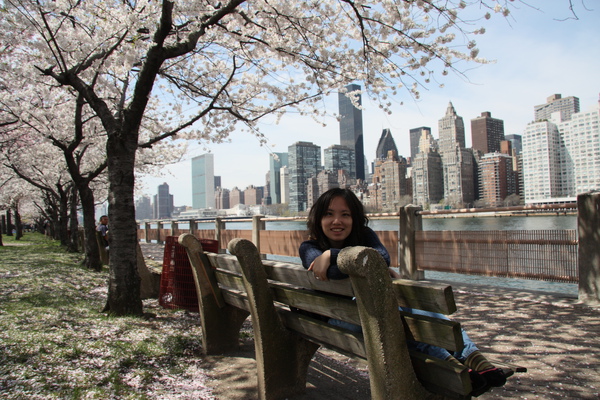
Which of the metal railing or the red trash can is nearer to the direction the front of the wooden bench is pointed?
the metal railing

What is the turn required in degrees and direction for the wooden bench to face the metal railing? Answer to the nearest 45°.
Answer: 0° — it already faces it

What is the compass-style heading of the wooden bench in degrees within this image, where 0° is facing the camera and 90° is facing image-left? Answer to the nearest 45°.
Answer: approximately 225°

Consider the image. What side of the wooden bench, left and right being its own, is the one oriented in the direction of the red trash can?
left
